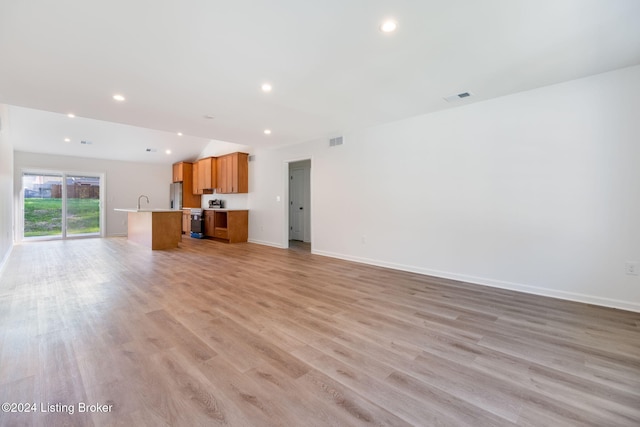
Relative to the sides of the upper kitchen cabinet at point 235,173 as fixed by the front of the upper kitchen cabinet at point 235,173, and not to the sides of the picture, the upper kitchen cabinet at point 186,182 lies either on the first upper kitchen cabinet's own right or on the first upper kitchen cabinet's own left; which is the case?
on the first upper kitchen cabinet's own right

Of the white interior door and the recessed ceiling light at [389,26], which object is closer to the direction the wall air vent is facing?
the recessed ceiling light

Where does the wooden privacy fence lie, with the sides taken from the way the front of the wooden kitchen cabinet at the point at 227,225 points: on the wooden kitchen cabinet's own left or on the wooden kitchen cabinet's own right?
on the wooden kitchen cabinet's own right

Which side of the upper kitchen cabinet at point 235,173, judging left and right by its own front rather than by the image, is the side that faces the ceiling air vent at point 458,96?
left

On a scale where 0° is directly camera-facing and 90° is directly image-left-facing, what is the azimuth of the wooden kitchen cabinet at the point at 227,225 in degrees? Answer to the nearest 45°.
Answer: approximately 45°

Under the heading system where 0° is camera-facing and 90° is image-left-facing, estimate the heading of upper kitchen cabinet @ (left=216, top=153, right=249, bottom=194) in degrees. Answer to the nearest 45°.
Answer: approximately 45°
